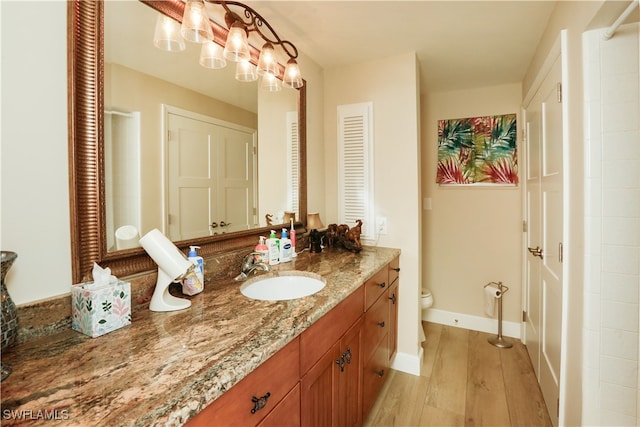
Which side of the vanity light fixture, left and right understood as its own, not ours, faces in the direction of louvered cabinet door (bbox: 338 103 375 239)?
left

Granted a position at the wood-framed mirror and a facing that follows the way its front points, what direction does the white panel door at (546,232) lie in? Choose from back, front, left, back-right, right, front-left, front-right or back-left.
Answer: front-left

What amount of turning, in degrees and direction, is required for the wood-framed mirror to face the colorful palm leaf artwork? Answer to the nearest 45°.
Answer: approximately 45° to its left

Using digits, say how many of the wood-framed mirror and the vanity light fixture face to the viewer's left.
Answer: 0

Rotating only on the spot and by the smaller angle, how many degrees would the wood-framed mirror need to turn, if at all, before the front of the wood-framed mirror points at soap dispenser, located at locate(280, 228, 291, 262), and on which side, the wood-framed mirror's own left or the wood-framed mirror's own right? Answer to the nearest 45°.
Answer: approximately 90° to the wood-framed mirror's own left

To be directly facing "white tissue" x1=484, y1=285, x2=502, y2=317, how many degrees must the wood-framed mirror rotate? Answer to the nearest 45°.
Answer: approximately 45° to its left
